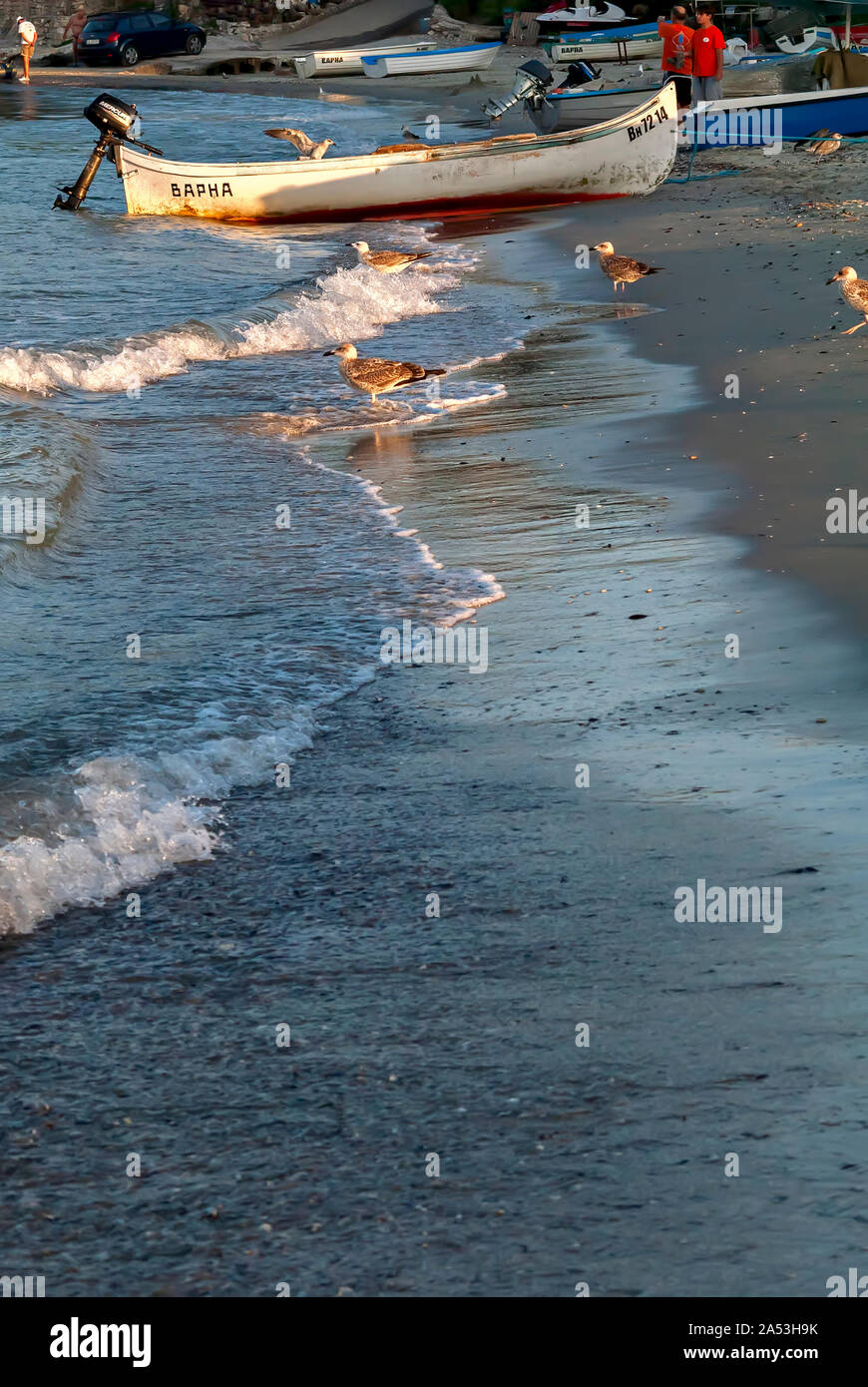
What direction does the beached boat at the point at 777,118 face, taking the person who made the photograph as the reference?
facing to the right of the viewer

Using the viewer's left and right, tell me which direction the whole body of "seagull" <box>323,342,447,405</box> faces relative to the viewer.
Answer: facing to the left of the viewer

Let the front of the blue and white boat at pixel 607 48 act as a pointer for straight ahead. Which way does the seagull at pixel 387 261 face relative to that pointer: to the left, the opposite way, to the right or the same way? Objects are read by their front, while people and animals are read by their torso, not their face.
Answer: the opposite way

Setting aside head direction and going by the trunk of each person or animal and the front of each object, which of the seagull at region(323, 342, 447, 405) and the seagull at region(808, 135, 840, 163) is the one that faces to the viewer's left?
the seagull at region(323, 342, 447, 405)

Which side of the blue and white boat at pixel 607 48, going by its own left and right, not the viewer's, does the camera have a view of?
right

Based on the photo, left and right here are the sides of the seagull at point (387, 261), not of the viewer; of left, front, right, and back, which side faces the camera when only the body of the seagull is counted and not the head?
left

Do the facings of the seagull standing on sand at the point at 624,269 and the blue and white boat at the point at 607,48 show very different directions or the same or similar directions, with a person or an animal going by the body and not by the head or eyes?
very different directions

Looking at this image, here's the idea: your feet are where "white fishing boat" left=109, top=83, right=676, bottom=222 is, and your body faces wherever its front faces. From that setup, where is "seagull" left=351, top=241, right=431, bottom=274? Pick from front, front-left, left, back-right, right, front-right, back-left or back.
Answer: right

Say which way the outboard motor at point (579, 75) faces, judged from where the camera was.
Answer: facing to the right of the viewer

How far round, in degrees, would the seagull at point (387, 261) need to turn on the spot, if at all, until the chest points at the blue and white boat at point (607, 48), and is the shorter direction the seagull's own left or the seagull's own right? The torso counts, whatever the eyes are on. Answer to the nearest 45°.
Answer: approximately 90° to the seagull's own right

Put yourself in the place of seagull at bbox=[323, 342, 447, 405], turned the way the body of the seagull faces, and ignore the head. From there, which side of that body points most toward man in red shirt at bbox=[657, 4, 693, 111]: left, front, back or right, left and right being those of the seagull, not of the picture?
right

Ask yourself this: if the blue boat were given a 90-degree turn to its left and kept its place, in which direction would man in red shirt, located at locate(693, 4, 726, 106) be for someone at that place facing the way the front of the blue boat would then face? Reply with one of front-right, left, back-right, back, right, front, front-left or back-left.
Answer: back

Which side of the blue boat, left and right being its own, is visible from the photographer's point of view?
right

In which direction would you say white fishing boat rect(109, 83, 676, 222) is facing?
to the viewer's right

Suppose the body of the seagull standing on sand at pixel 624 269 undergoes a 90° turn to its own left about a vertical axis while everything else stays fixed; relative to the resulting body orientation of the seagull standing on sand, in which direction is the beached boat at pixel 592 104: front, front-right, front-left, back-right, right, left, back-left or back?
back
